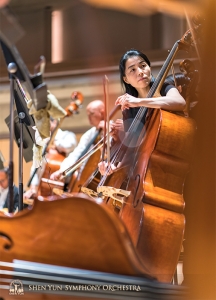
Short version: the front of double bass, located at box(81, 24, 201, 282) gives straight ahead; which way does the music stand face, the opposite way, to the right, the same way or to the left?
the opposite way

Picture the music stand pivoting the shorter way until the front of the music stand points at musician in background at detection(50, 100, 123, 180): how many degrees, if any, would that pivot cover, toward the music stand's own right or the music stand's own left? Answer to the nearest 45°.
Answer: approximately 90° to the music stand's own left

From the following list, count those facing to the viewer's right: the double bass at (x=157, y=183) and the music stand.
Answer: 1

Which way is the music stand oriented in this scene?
to the viewer's right

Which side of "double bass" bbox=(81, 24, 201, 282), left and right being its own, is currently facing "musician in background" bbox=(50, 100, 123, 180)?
right

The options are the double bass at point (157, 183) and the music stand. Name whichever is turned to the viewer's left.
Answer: the double bass
